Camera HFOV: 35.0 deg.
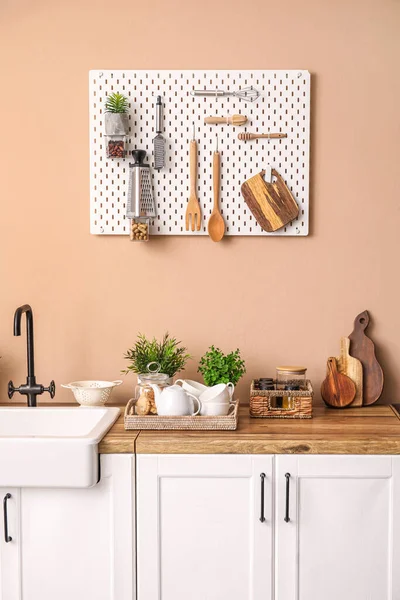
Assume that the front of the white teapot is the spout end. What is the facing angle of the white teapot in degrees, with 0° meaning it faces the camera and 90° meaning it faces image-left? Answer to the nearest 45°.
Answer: approximately 90°

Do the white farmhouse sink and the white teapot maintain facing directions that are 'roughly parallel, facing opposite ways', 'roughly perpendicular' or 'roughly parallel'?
roughly perpendicular

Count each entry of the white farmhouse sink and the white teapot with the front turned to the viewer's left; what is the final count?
1
